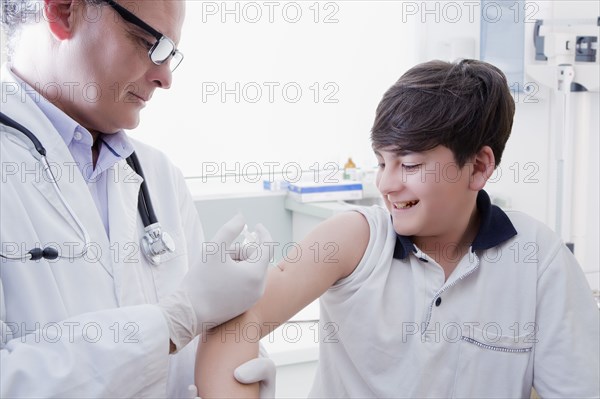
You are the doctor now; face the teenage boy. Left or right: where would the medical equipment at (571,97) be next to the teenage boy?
left

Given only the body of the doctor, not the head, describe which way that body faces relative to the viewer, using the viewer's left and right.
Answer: facing the viewer and to the right of the viewer

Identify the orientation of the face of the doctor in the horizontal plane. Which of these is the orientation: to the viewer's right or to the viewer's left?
to the viewer's right

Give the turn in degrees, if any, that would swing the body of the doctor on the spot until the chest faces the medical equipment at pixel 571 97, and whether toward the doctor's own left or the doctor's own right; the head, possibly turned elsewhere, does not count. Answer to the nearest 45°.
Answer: approximately 90° to the doctor's own left

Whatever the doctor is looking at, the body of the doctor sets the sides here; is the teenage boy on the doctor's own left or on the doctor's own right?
on the doctor's own left

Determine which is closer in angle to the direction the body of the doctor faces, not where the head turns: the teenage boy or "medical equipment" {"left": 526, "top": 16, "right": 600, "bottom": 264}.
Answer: the teenage boy

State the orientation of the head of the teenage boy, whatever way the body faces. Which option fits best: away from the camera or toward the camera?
toward the camera
